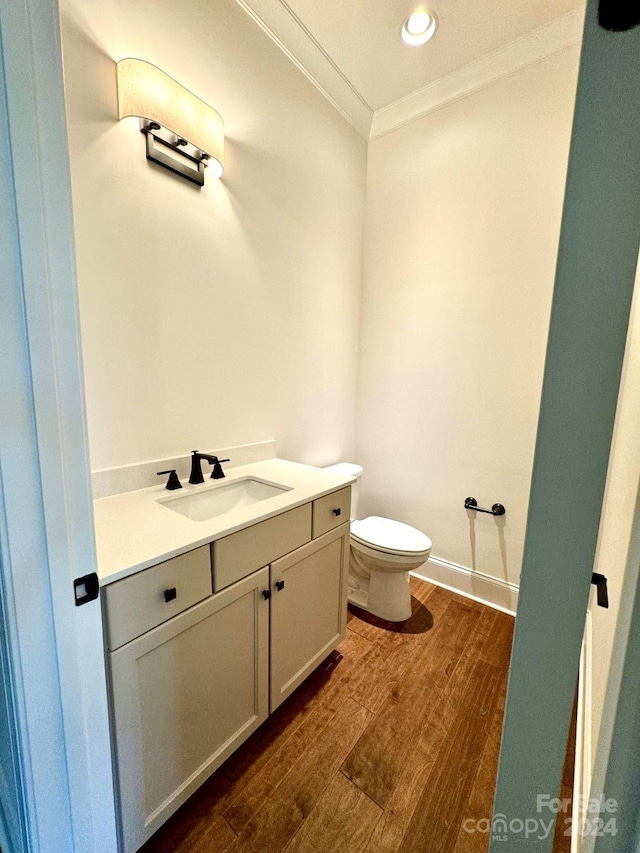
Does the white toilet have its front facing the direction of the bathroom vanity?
no

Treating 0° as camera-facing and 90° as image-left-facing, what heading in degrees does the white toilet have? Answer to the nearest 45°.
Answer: approximately 315°

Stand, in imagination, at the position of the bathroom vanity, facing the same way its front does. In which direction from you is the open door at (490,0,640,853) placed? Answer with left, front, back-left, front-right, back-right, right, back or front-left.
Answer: front

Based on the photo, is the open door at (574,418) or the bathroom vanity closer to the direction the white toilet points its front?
the open door

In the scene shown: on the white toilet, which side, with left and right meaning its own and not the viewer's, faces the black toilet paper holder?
left

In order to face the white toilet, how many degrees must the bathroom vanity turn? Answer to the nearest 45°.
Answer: approximately 90° to its left

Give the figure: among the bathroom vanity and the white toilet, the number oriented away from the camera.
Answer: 0

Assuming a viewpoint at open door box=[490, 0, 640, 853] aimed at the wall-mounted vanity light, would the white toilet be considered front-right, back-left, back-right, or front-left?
front-right

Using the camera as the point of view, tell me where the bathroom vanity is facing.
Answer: facing the viewer and to the right of the viewer
